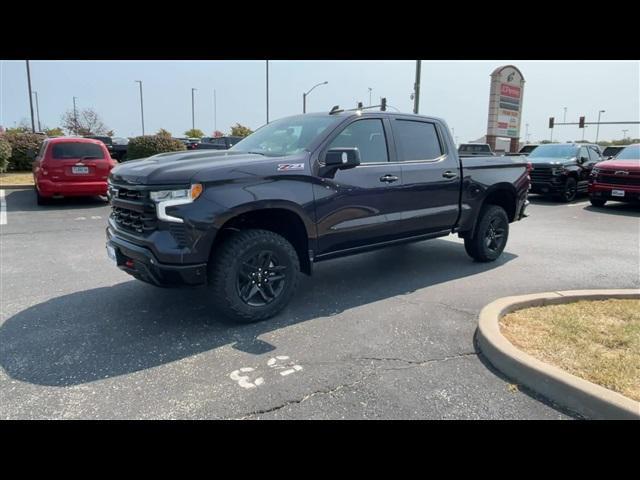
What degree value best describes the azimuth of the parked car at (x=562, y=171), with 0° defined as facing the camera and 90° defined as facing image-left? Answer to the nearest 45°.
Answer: approximately 45°

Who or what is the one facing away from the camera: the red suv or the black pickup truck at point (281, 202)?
the red suv

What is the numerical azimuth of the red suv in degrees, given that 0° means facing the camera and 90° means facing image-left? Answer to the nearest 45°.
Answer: approximately 180°

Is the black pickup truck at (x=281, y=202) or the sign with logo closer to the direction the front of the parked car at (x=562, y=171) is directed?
the black pickup truck

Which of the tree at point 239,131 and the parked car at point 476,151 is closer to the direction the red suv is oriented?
the tree

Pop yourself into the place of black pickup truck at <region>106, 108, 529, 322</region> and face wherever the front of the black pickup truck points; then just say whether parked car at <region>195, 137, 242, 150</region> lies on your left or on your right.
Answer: on your right

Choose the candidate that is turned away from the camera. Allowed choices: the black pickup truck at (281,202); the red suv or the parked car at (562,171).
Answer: the red suv

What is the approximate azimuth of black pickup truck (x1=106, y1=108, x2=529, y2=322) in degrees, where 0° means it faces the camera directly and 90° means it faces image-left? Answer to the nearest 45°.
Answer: approximately 45°

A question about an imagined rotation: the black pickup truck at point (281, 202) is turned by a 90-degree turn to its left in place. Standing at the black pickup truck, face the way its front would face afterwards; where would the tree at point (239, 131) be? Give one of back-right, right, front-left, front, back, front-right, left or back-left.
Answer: back-left

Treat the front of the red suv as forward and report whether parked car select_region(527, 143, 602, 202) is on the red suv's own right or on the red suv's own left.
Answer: on the red suv's own right

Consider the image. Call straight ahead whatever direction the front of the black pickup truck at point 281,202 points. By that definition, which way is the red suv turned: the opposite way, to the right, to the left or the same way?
to the right
